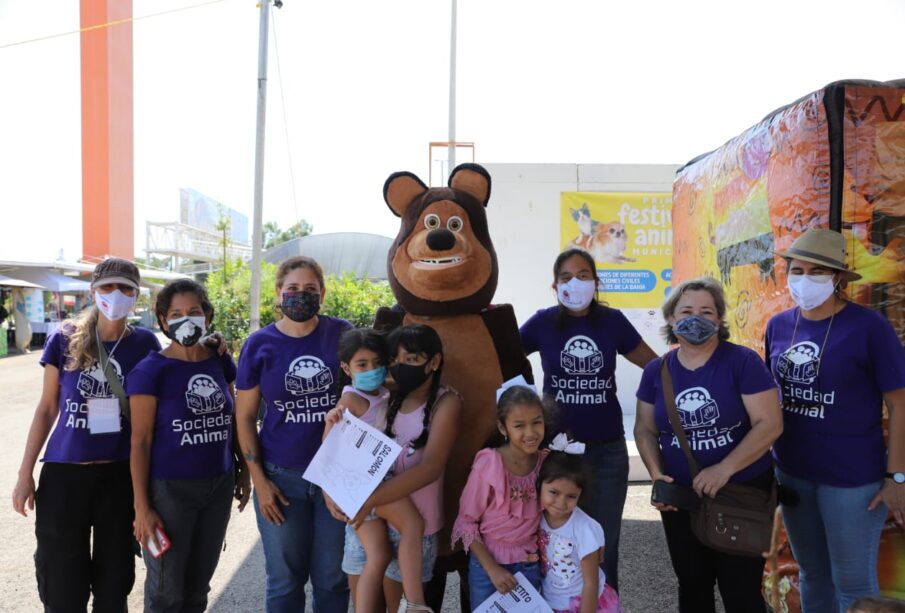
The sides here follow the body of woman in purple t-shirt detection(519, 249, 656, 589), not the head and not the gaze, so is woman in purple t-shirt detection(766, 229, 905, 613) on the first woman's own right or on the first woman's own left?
on the first woman's own left

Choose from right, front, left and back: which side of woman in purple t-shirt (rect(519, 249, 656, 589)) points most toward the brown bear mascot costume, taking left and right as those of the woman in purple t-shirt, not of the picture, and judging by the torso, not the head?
right

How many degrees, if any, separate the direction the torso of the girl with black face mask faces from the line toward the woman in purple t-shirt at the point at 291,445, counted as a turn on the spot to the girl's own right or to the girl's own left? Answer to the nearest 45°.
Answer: approximately 45° to the girl's own right

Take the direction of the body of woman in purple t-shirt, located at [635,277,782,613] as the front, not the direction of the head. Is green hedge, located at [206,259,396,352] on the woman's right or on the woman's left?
on the woman's right

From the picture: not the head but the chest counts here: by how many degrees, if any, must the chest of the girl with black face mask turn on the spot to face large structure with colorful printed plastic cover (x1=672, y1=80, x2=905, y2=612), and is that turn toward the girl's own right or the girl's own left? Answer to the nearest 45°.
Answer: approximately 135° to the girl's own left

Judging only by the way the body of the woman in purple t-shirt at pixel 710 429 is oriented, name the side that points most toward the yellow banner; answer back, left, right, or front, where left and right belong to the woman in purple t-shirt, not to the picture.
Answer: back

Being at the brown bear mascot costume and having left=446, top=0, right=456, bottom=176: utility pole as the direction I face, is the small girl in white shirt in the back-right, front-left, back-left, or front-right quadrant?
back-right

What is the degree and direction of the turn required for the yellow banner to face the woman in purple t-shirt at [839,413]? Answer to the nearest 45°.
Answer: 0° — it already faces them

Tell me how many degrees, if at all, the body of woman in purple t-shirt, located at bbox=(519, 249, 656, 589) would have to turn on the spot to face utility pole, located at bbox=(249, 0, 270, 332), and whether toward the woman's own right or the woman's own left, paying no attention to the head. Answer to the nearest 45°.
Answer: approximately 135° to the woman's own right
